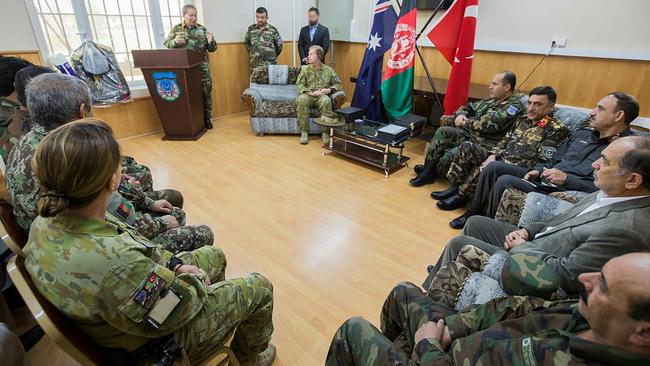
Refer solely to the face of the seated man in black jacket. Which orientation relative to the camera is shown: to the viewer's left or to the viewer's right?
to the viewer's left

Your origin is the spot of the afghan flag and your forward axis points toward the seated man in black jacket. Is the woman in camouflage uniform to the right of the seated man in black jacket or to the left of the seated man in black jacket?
right

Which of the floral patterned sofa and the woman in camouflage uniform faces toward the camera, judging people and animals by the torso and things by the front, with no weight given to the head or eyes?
the floral patterned sofa

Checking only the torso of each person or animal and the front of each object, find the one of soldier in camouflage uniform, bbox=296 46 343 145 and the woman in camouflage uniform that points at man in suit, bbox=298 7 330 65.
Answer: the woman in camouflage uniform

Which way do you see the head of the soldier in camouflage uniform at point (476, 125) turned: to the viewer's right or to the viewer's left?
to the viewer's left

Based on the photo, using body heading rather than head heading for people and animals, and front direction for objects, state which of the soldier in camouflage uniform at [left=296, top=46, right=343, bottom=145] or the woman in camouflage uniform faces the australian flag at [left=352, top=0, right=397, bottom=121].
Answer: the woman in camouflage uniform

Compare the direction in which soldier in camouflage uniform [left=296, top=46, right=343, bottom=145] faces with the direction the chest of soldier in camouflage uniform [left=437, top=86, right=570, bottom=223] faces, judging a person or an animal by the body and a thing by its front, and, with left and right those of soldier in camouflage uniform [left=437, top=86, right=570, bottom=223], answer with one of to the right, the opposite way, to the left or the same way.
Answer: to the left

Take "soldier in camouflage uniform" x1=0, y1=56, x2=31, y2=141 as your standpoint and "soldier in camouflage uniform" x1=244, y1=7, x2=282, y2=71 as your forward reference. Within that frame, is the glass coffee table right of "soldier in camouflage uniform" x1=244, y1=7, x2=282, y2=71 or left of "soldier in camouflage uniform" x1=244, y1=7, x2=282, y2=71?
right

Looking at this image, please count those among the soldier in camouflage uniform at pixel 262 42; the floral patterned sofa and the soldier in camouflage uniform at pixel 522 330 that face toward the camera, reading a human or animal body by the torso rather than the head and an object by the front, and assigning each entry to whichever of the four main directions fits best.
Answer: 2

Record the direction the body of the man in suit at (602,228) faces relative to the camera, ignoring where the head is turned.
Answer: to the viewer's left

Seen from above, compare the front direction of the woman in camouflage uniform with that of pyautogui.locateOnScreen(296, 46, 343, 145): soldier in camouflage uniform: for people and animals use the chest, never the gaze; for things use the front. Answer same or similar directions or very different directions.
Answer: very different directions

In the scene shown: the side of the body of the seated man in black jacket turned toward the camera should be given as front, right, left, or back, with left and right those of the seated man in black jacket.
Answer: left

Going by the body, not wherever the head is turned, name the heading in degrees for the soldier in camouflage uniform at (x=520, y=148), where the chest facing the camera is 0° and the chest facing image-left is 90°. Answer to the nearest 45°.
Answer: approximately 45°

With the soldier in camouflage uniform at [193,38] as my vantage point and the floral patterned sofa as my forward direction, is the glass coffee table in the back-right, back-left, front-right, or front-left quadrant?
front-right

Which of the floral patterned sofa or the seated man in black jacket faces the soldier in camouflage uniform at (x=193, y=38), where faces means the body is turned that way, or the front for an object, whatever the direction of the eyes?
the seated man in black jacket

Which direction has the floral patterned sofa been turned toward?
toward the camera

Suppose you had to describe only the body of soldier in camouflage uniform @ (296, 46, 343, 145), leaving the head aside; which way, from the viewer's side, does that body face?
toward the camera

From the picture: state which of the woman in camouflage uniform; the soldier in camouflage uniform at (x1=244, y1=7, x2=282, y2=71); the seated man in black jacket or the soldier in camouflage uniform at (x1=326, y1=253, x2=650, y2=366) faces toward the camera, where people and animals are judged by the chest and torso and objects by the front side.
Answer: the soldier in camouflage uniform at (x1=244, y1=7, x2=282, y2=71)

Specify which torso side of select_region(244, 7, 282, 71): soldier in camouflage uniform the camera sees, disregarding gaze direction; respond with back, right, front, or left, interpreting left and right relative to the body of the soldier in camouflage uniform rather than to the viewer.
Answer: front

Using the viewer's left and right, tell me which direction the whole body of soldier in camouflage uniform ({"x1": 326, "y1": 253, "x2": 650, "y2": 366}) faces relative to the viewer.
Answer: facing to the left of the viewer

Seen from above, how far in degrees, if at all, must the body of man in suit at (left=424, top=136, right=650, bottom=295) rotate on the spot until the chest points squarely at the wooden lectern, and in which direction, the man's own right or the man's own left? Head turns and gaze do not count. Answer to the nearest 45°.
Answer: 0° — they already face it
